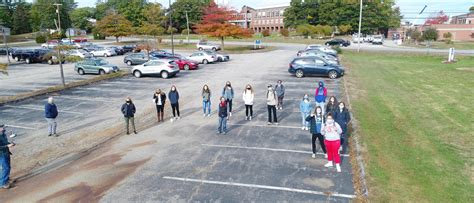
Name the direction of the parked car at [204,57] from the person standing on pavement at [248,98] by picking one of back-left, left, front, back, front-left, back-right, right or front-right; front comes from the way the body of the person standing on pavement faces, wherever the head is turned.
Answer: back

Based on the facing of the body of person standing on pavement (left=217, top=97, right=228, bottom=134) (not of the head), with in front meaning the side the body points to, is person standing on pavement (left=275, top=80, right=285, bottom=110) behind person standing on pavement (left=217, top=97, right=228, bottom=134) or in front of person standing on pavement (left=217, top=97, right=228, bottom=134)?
behind

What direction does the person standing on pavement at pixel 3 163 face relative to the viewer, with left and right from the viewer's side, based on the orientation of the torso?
facing to the right of the viewer

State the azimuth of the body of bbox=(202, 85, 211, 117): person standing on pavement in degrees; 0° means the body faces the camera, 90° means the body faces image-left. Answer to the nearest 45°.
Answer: approximately 0°

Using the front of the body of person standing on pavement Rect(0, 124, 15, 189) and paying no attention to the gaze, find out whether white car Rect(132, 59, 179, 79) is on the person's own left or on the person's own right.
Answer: on the person's own left

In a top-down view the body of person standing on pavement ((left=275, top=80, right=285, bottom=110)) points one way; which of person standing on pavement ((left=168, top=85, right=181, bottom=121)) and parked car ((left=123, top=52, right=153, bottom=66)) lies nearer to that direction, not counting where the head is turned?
the person standing on pavement

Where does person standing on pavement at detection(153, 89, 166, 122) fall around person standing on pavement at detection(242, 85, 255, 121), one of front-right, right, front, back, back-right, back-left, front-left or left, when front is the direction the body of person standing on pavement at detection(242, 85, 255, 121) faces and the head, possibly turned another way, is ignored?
right

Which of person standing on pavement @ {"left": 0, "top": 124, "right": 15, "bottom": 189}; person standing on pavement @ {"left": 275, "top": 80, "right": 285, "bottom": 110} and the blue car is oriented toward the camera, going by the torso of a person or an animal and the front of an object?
person standing on pavement @ {"left": 275, "top": 80, "right": 285, "bottom": 110}

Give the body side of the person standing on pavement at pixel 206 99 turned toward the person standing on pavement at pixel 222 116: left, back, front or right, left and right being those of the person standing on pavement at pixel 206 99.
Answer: front

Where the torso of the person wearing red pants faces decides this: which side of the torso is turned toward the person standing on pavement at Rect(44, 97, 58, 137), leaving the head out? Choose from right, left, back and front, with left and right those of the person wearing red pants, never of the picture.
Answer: right

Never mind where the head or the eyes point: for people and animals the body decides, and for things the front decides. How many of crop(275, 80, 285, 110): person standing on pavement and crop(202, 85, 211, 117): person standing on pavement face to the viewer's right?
0

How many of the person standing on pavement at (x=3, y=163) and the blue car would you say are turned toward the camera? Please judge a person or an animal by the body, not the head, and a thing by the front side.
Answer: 0

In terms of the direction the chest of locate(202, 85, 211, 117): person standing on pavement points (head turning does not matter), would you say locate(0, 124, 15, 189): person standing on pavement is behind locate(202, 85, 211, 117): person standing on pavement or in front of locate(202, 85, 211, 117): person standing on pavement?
in front

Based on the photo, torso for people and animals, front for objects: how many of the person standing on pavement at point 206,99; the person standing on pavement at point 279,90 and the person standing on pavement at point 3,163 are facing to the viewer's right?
1
